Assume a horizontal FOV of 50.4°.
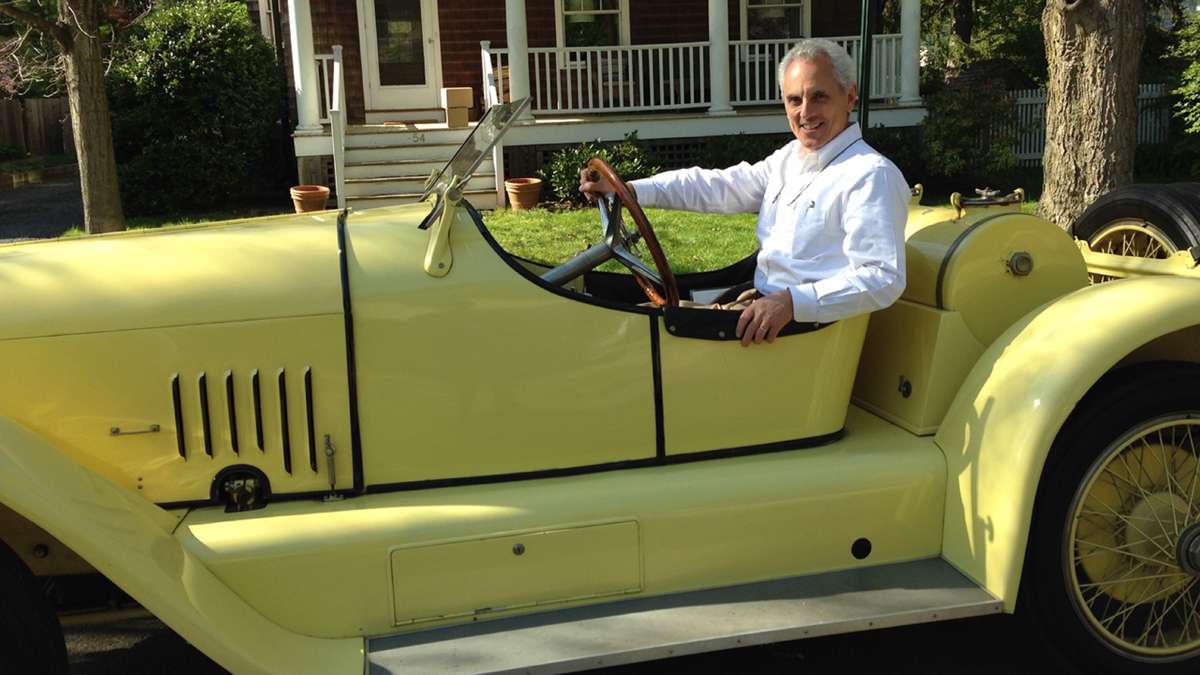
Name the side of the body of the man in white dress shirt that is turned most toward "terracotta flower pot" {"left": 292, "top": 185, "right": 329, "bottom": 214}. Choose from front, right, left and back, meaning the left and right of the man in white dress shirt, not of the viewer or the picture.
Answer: right

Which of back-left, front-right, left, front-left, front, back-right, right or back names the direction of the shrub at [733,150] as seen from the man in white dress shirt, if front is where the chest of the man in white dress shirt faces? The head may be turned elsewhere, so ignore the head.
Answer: back-right

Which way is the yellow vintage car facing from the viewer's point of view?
to the viewer's left

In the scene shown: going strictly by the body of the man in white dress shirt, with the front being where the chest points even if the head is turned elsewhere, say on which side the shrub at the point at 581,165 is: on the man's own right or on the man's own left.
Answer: on the man's own right

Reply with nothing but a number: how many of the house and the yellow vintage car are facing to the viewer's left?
1

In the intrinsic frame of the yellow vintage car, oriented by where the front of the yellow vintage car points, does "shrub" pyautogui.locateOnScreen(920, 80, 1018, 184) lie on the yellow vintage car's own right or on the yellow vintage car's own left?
on the yellow vintage car's own right

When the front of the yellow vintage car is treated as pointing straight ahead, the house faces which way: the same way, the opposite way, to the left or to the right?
to the left

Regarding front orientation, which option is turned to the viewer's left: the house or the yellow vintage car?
the yellow vintage car

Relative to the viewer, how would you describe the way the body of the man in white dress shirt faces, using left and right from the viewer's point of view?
facing the viewer and to the left of the viewer

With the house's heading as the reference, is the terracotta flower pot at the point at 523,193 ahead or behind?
ahead

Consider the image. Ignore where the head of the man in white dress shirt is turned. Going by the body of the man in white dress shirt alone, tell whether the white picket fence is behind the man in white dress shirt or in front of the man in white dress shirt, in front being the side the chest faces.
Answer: behind

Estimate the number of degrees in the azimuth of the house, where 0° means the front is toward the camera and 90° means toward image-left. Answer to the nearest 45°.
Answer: approximately 0°
